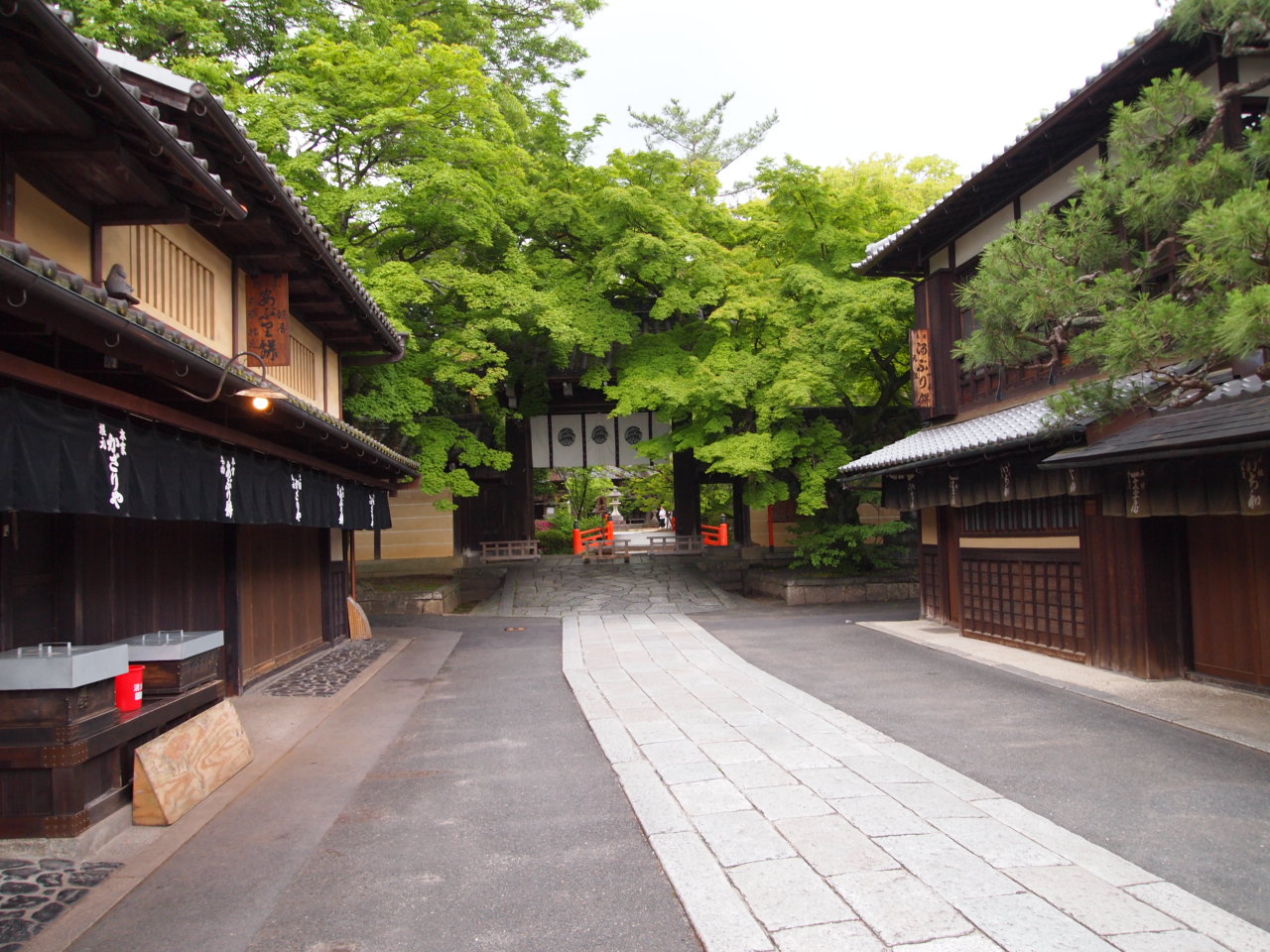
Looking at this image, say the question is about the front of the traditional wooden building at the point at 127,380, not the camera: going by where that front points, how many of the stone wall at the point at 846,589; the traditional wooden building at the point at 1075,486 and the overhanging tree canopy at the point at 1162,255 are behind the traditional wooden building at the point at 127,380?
0

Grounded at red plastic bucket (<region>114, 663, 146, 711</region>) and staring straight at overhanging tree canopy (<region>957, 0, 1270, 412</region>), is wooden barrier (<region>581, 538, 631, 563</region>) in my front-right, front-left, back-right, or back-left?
front-left

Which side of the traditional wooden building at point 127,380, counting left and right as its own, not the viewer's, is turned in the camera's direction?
right

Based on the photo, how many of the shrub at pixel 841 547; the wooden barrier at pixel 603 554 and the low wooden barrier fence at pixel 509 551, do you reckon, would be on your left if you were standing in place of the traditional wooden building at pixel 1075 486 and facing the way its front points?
0

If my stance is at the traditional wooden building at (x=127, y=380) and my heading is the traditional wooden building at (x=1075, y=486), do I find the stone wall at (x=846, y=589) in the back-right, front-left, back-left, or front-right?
front-left

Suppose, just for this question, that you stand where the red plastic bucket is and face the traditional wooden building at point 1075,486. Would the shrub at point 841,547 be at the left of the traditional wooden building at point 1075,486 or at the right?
left

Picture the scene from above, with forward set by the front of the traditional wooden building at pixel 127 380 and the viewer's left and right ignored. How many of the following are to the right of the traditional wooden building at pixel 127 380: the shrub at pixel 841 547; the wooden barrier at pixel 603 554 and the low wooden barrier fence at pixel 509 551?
0

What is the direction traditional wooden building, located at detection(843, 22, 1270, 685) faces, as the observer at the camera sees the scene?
facing the viewer and to the left of the viewer

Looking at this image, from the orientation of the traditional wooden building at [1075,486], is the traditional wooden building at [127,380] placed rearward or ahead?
ahead

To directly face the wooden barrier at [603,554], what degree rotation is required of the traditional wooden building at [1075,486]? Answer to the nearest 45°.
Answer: approximately 90° to its right

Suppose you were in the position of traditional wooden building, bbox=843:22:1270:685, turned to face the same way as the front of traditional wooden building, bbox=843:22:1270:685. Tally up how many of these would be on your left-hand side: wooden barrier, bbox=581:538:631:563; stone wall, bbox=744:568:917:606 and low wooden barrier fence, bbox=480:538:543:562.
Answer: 0

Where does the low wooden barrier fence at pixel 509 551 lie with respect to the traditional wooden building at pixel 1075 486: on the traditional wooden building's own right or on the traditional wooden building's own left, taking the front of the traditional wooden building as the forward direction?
on the traditional wooden building's own right

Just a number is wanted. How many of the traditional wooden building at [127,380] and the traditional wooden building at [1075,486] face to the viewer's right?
1

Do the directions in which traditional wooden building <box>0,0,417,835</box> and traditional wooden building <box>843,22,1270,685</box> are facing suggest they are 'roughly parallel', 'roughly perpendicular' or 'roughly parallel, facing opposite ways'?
roughly parallel, facing opposite ways
